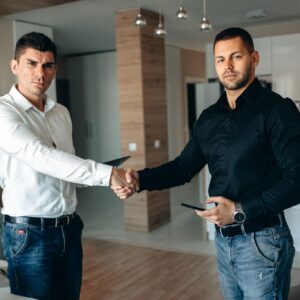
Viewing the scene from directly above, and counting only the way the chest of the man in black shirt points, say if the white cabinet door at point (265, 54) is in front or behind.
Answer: behind

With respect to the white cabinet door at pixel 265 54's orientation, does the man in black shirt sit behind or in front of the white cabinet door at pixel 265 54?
in front

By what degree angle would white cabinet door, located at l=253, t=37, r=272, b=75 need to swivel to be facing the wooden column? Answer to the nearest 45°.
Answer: approximately 90° to its right

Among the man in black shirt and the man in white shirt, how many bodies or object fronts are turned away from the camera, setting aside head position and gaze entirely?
0

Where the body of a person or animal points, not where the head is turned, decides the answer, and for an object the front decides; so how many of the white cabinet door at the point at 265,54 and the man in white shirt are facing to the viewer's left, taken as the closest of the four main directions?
0

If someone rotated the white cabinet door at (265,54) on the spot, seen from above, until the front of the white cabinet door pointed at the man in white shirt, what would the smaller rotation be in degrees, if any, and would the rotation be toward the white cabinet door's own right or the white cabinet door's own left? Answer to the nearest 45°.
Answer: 0° — it already faces them

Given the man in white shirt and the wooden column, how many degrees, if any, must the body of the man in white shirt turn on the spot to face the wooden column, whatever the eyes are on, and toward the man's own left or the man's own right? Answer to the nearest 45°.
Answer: approximately 135° to the man's own left

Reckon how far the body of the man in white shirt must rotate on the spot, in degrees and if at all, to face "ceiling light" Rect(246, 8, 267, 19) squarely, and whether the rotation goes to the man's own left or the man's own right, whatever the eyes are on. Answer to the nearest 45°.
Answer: approximately 90° to the man's own left

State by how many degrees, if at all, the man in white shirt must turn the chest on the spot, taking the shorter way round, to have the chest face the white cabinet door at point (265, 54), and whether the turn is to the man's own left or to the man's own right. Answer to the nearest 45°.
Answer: approximately 90° to the man's own left
